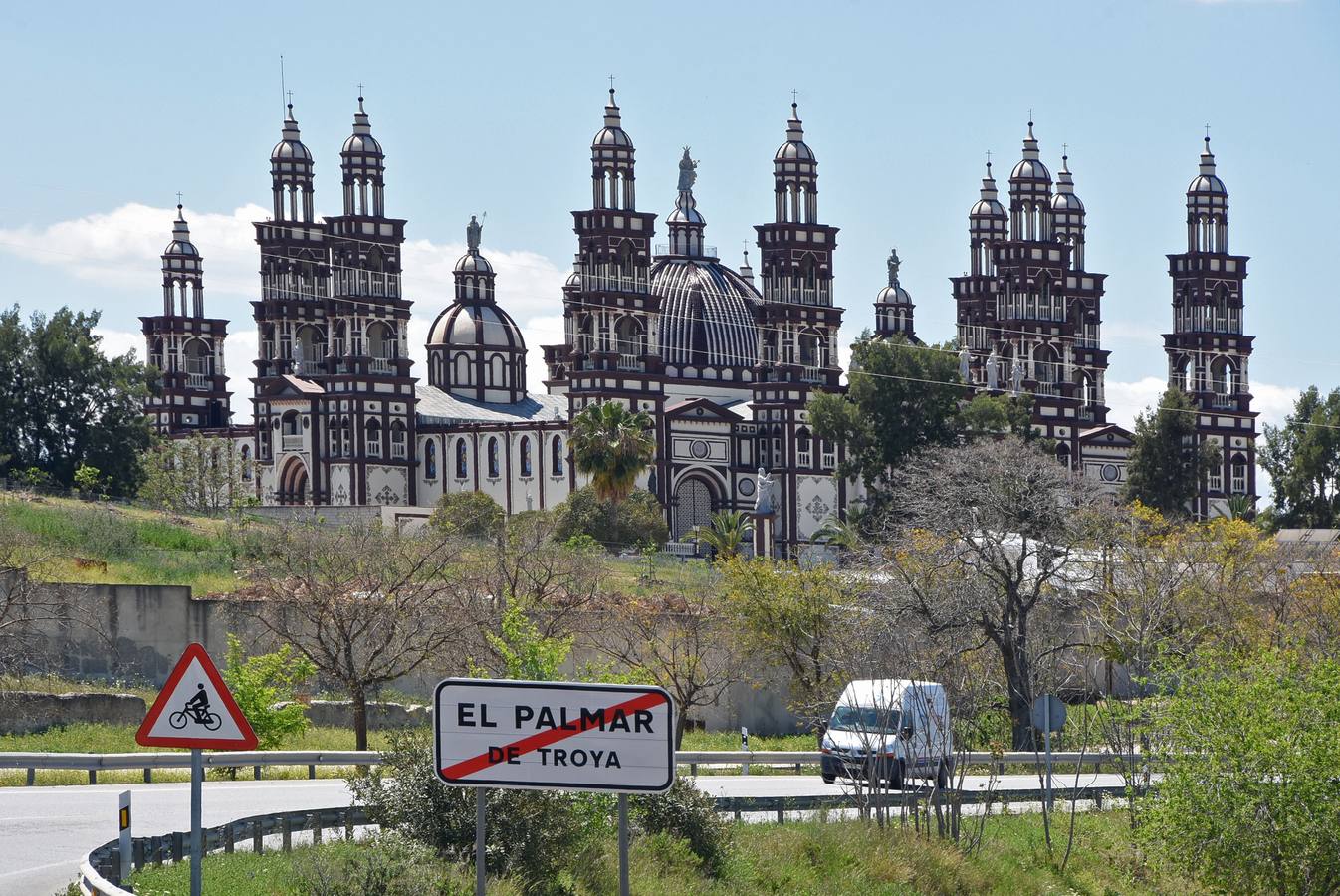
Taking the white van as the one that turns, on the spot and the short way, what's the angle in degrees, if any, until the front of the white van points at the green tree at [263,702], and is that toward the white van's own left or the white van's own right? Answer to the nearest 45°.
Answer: approximately 45° to the white van's own right

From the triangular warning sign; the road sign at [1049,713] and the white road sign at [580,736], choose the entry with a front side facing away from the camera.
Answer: the road sign

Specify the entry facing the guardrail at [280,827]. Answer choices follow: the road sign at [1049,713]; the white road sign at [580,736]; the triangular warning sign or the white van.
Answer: the white van

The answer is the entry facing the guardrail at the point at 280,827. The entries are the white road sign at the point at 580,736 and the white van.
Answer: the white van

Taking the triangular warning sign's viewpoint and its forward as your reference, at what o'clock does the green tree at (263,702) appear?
The green tree is roughly at 6 o'clock from the triangular warning sign.

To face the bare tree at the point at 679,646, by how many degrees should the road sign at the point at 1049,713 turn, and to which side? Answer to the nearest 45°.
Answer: approximately 45° to its left

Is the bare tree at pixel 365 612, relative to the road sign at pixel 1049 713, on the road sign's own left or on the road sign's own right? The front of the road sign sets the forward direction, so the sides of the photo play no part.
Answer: on the road sign's own left

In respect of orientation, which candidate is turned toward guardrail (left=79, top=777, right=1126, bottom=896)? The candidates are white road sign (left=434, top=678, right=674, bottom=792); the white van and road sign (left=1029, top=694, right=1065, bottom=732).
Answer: the white van

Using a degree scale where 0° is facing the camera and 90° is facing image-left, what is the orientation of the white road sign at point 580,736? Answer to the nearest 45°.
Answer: approximately 0°

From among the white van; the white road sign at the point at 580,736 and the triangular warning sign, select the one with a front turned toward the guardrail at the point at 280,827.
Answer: the white van

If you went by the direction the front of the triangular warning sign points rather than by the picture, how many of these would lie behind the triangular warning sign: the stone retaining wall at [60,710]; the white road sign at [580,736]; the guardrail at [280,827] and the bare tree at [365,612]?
3

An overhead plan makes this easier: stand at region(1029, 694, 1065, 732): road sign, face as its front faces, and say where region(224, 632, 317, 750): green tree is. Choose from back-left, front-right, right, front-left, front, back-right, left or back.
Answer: left

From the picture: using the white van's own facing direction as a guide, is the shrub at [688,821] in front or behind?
in front

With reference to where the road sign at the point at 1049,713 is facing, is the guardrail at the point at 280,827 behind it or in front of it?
behind

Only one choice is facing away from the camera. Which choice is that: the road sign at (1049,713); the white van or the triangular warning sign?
the road sign

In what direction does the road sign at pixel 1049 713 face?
away from the camera

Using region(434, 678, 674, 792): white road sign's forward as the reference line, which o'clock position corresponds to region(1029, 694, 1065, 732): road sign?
The road sign is roughly at 7 o'clock from the white road sign.

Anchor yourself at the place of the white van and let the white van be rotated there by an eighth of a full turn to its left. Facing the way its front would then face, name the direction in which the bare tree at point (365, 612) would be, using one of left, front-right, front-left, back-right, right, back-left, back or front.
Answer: back-right

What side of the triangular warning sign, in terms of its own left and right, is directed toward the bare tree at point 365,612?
back
